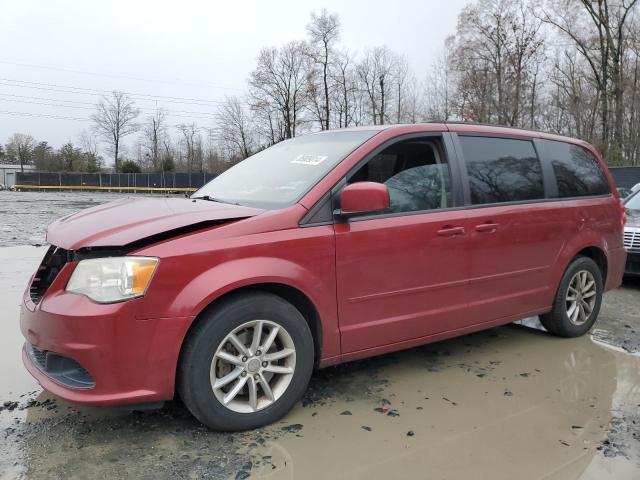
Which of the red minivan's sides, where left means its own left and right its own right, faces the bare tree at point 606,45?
back

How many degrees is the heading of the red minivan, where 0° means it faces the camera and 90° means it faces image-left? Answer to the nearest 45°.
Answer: approximately 45°
